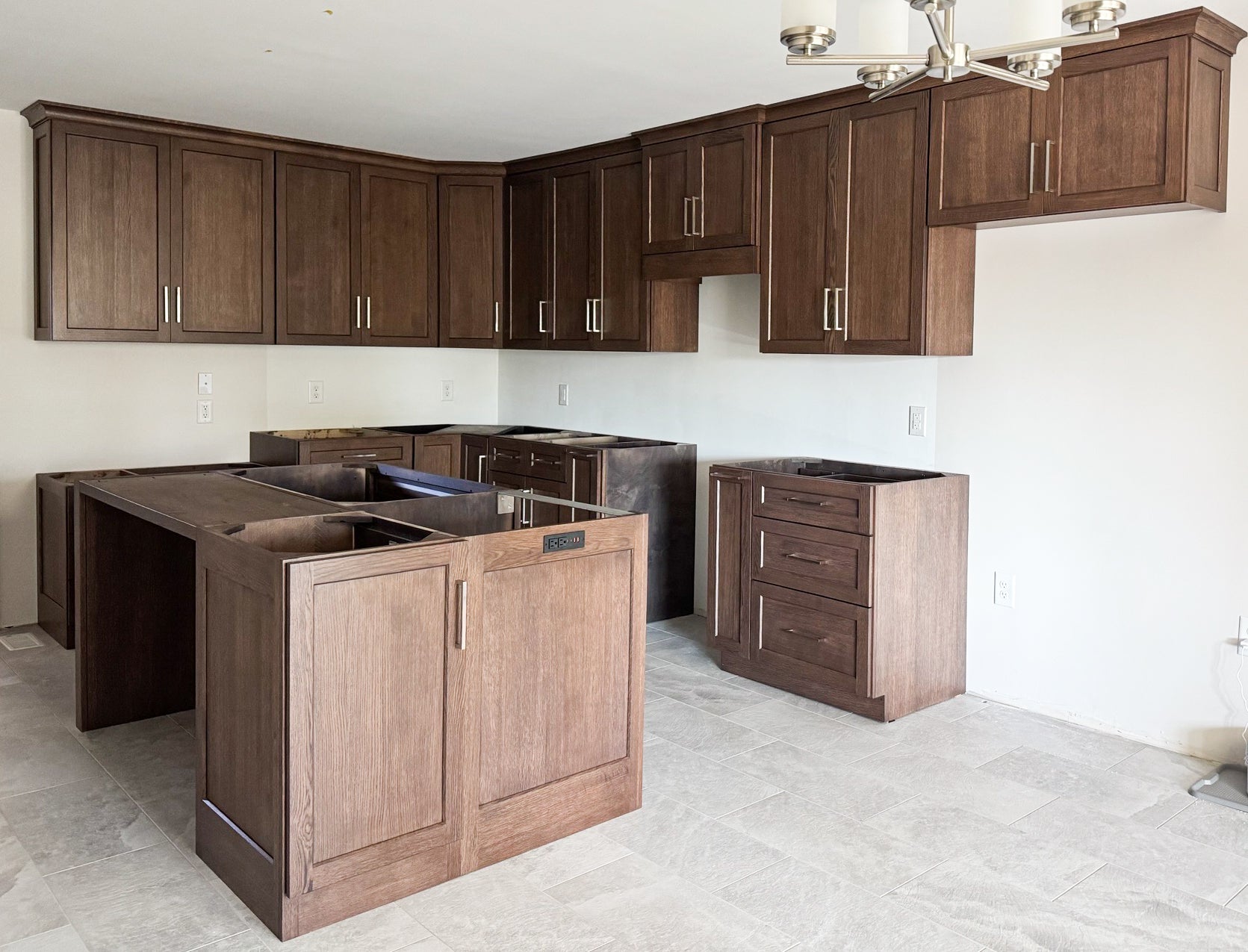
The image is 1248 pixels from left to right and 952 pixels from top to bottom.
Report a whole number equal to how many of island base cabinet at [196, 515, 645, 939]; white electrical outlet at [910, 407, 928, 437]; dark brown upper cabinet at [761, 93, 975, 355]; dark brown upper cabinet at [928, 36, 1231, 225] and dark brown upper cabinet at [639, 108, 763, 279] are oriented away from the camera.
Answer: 0

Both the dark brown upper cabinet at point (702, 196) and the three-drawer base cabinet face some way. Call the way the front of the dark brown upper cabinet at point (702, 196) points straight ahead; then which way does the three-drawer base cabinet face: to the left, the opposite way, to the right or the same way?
the same way

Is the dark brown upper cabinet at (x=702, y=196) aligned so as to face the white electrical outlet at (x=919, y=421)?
no

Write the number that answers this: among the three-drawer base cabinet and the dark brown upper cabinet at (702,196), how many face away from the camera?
0

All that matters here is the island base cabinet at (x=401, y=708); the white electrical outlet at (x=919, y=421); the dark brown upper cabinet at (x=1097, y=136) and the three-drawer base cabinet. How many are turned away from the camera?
0

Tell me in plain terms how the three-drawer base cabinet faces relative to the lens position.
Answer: facing the viewer and to the left of the viewer

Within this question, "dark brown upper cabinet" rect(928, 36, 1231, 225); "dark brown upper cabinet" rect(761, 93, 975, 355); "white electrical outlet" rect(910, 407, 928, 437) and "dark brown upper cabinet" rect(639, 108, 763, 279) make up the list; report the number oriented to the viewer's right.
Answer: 0

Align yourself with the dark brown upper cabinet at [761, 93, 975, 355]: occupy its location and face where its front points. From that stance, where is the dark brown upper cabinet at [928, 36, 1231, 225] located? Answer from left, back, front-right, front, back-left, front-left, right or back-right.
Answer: left

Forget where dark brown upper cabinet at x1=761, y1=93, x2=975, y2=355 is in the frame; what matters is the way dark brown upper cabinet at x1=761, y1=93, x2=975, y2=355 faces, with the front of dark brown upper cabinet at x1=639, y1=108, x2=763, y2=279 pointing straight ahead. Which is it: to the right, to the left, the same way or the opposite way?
the same way

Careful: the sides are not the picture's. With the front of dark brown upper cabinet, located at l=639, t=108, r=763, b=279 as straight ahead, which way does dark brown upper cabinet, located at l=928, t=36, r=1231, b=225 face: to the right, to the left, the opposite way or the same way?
the same way

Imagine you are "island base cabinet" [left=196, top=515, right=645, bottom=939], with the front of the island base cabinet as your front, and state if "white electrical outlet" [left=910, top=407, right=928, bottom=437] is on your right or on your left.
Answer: on your left

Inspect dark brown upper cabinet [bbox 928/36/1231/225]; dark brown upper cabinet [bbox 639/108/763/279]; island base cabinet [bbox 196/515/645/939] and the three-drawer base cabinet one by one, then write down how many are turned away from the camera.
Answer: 0

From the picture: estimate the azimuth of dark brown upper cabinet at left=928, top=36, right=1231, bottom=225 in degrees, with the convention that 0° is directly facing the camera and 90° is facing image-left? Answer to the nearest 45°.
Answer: approximately 45°

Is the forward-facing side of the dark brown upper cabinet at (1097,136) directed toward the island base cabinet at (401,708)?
yes

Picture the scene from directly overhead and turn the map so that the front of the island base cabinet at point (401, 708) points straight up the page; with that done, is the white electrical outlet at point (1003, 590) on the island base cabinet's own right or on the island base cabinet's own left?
on the island base cabinet's own left

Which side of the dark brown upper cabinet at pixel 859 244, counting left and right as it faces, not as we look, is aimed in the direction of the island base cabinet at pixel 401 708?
front

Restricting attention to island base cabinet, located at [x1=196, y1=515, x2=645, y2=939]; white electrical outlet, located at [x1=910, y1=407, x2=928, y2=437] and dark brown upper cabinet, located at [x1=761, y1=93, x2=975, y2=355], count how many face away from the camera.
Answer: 0

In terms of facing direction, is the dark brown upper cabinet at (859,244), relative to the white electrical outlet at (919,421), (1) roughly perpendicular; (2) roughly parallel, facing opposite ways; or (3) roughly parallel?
roughly parallel
